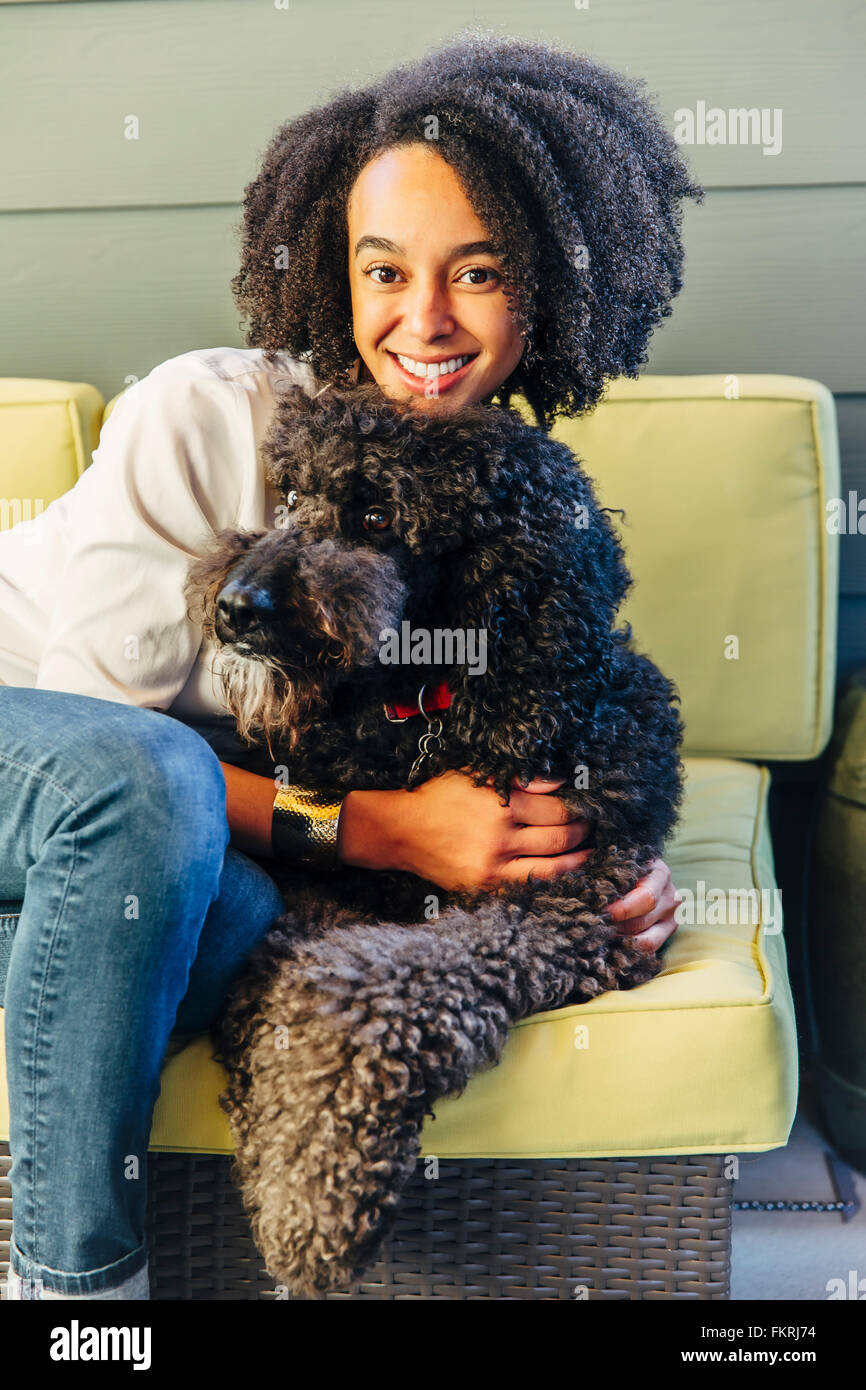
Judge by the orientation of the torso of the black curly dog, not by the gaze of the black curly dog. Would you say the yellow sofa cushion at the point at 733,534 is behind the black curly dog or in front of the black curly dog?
behind

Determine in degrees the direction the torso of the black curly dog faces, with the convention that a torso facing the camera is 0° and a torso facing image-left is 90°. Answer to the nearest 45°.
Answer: approximately 45°
